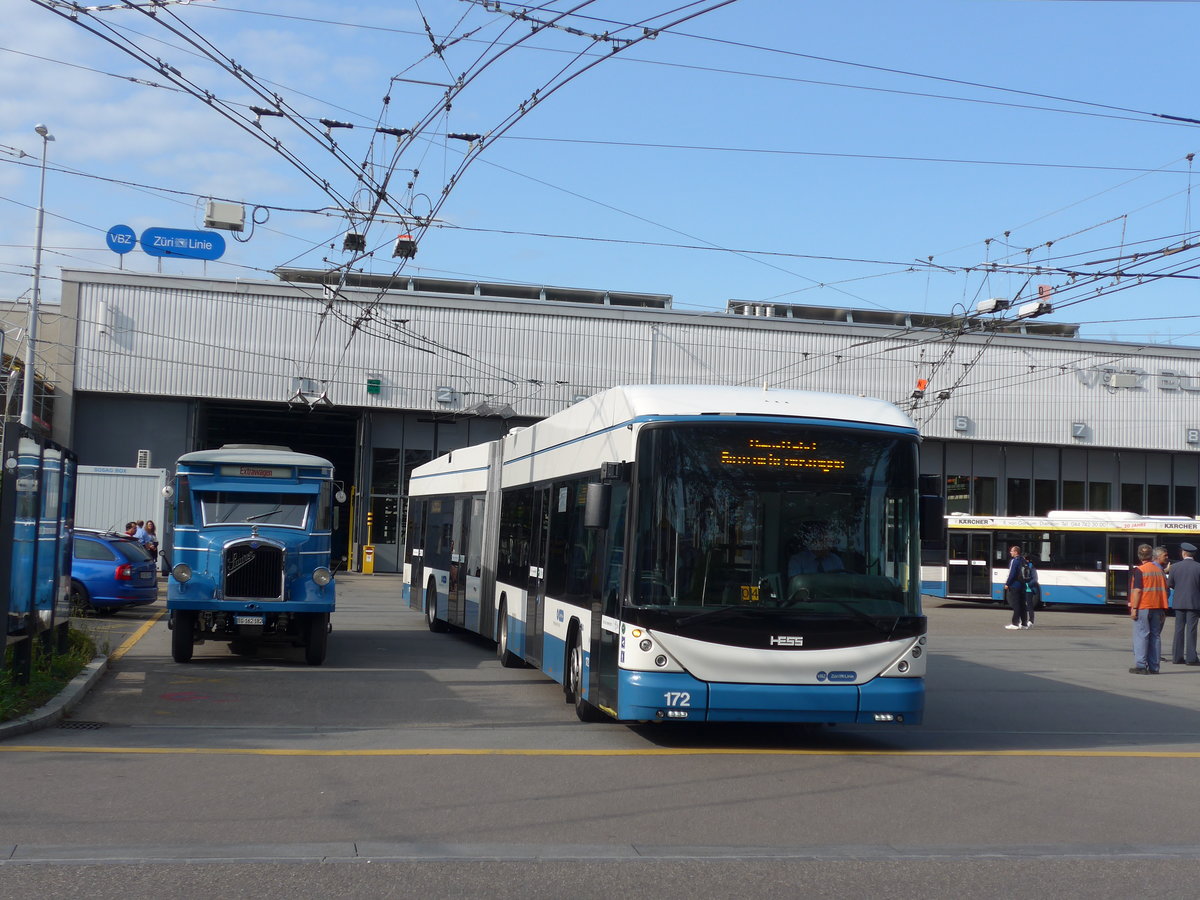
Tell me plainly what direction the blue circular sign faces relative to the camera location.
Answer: facing the viewer

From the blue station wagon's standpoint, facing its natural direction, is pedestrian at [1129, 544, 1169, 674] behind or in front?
behind

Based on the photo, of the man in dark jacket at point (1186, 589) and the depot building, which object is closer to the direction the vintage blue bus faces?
the man in dark jacket

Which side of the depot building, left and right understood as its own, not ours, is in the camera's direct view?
front

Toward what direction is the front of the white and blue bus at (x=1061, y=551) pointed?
to the viewer's right

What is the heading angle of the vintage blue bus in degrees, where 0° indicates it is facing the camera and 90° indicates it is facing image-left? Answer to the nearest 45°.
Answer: approximately 0°

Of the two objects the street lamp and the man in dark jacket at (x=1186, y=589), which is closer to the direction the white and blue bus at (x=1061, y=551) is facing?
the man in dark jacket

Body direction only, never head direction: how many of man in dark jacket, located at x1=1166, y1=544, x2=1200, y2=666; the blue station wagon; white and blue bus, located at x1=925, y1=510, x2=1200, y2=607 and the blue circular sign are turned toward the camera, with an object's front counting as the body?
1

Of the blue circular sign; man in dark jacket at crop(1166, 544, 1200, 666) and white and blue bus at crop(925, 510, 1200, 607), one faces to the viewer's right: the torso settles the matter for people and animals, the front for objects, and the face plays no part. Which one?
the white and blue bus
